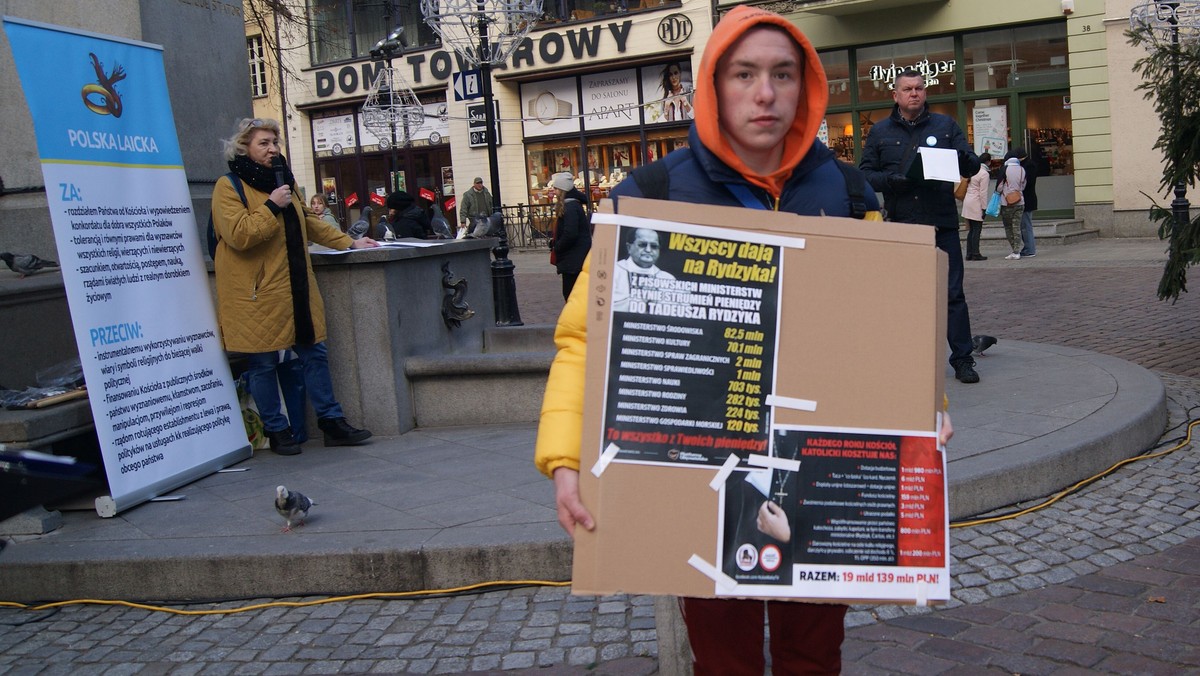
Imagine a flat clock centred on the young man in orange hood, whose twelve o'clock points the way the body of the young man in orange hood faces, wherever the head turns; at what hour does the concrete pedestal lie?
The concrete pedestal is roughly at 5 o'clock from the young man in orange hood.

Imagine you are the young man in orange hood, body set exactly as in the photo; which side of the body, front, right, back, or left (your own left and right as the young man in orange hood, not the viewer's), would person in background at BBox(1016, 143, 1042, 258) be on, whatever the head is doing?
back
